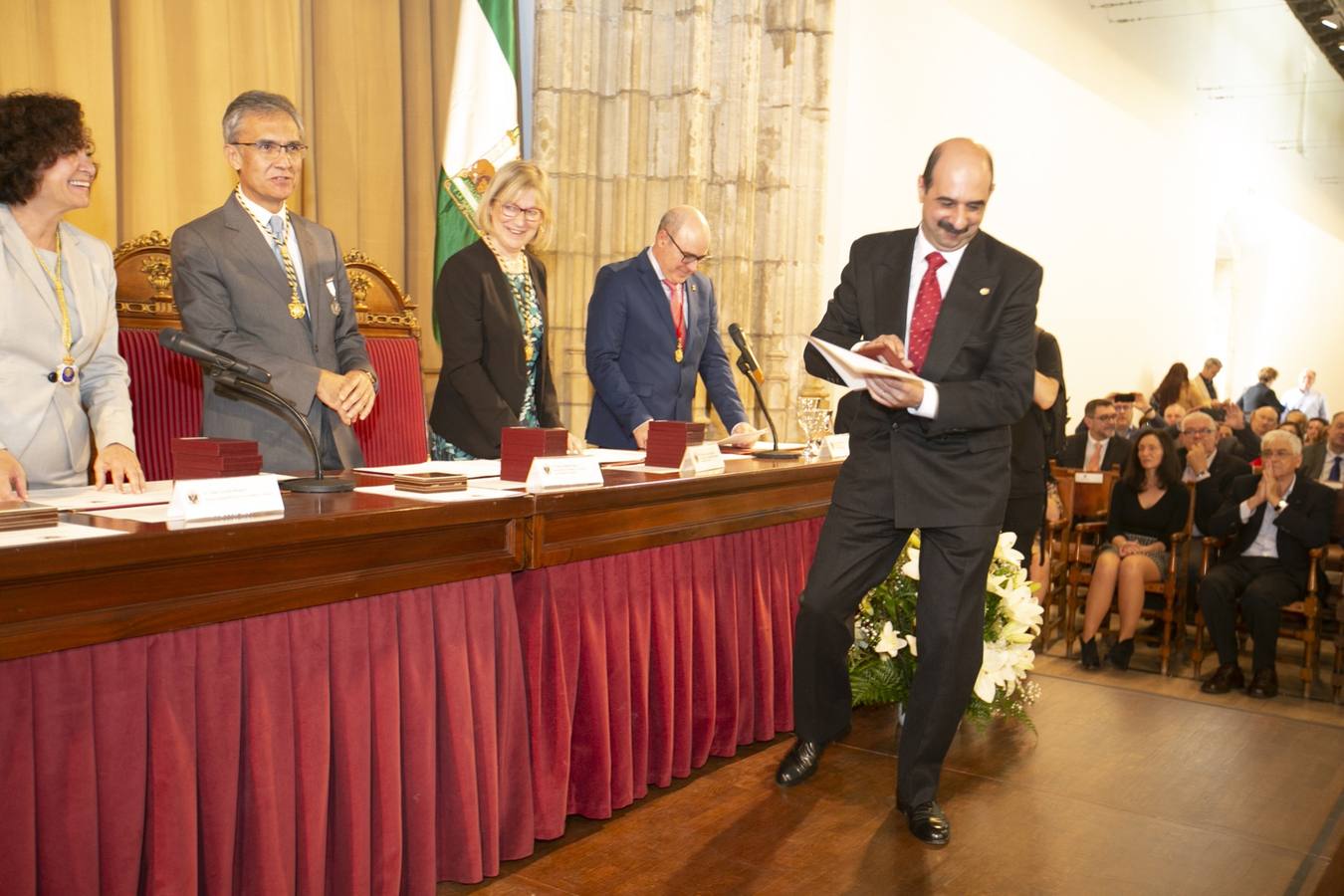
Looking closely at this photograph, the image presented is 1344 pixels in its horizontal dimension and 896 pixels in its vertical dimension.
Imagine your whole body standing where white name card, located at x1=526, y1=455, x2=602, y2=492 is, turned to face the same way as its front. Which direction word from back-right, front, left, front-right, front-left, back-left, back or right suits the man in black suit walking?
left

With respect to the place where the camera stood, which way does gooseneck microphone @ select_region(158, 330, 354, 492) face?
facing to the left of the viewer

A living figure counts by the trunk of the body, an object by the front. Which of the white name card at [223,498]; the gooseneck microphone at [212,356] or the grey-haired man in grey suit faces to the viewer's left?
the gooseneck microphone

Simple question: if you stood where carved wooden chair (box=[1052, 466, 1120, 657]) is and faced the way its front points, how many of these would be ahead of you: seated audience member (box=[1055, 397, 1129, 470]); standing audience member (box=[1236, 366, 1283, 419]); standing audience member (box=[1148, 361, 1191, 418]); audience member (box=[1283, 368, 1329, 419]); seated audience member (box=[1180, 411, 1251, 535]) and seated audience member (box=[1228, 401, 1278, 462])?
0

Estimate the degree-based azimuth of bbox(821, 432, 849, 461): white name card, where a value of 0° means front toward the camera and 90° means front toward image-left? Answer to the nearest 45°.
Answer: approximately 315°

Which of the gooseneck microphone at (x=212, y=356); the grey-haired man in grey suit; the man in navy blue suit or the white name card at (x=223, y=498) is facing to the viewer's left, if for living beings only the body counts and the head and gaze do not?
the gooseneck microphone

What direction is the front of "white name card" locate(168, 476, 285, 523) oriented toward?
toward the camera

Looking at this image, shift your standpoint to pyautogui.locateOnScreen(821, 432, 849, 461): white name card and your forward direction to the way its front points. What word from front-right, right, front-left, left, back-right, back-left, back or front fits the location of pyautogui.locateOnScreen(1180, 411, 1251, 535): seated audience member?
left

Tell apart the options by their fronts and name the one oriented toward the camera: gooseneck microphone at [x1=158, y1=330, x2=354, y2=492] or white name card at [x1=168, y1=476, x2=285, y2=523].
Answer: the white name card

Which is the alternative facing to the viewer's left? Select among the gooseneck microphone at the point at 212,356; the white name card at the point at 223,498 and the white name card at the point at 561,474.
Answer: the gooseneck microphone

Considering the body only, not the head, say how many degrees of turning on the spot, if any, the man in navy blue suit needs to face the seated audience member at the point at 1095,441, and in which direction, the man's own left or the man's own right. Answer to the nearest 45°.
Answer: approximately 90° to the man's own left

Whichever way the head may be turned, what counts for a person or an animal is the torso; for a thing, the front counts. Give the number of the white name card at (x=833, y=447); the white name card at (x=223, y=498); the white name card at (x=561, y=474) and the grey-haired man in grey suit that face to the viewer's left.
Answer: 0

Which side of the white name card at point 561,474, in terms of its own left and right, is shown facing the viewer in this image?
front

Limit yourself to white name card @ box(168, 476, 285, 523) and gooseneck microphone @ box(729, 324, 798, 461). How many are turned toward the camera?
1

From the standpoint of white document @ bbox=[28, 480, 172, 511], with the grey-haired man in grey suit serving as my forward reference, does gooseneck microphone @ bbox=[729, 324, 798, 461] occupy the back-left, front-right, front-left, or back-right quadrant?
front-right

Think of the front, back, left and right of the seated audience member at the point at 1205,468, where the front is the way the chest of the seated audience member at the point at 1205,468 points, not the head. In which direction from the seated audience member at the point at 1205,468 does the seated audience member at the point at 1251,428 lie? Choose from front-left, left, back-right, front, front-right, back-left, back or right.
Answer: back-right

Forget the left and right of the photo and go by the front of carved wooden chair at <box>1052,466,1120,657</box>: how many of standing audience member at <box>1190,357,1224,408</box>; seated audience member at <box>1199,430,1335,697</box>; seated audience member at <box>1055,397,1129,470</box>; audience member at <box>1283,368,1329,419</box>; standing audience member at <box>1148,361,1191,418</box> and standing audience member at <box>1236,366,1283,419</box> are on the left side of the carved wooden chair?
1

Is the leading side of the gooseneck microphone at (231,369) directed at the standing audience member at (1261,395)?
no

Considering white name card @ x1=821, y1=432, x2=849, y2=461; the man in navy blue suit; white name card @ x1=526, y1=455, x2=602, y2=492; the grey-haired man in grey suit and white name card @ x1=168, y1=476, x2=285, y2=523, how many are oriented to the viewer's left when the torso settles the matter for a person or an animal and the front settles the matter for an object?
0
